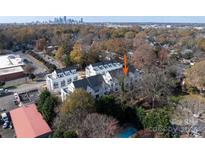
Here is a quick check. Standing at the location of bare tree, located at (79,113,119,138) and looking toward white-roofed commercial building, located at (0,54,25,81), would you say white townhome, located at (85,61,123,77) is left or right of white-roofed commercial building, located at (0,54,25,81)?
right

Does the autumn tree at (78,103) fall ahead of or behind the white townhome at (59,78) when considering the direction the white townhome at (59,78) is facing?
ahead

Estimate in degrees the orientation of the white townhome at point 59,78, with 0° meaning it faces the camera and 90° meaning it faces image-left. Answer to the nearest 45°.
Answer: approximately 315°

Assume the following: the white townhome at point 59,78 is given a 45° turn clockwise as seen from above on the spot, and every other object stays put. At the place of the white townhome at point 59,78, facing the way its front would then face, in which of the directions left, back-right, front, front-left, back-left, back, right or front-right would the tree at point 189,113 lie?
front-left

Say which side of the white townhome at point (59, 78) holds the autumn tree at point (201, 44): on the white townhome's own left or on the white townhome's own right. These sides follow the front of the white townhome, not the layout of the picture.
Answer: on the white townhome's own left

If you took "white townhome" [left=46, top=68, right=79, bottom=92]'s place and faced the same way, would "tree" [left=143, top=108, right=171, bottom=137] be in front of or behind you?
in front

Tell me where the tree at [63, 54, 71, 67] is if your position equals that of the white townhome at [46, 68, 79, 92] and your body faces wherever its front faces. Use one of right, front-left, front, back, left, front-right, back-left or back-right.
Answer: back-left
